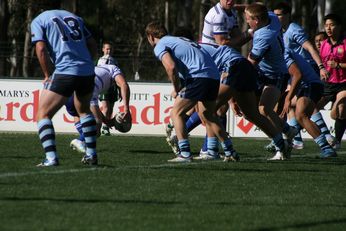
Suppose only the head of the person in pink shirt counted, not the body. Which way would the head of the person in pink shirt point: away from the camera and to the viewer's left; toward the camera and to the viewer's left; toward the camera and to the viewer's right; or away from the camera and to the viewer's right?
toward the camera and to the viewer's left

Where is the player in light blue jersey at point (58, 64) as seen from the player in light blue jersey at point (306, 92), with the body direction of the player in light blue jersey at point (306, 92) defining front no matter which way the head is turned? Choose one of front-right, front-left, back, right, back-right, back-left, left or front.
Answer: front-left

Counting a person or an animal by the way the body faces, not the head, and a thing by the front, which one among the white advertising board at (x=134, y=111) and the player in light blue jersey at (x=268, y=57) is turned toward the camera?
the white advertising board

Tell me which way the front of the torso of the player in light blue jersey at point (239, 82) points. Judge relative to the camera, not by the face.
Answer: to the viewer's left

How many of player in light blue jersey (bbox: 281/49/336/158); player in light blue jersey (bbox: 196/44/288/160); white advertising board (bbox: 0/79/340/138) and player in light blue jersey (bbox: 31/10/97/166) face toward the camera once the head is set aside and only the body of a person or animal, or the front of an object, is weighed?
1

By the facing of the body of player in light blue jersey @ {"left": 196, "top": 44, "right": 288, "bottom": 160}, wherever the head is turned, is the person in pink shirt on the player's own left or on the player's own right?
on the player's own right

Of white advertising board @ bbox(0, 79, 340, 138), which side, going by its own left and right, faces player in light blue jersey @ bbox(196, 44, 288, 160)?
front

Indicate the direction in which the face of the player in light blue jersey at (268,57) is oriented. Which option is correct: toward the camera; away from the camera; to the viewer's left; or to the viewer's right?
to the viewer's left

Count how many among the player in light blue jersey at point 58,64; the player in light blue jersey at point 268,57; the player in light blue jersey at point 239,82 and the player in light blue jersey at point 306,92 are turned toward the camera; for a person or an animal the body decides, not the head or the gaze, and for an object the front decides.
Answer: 0

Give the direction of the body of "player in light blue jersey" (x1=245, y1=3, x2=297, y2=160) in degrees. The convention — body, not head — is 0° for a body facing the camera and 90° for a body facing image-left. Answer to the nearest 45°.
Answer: approximately 90°

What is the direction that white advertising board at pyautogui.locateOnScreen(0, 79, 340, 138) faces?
toward the camera

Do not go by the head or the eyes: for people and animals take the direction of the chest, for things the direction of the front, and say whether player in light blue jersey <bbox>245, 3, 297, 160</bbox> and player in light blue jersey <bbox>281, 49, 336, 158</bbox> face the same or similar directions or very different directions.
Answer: same or similar directions
